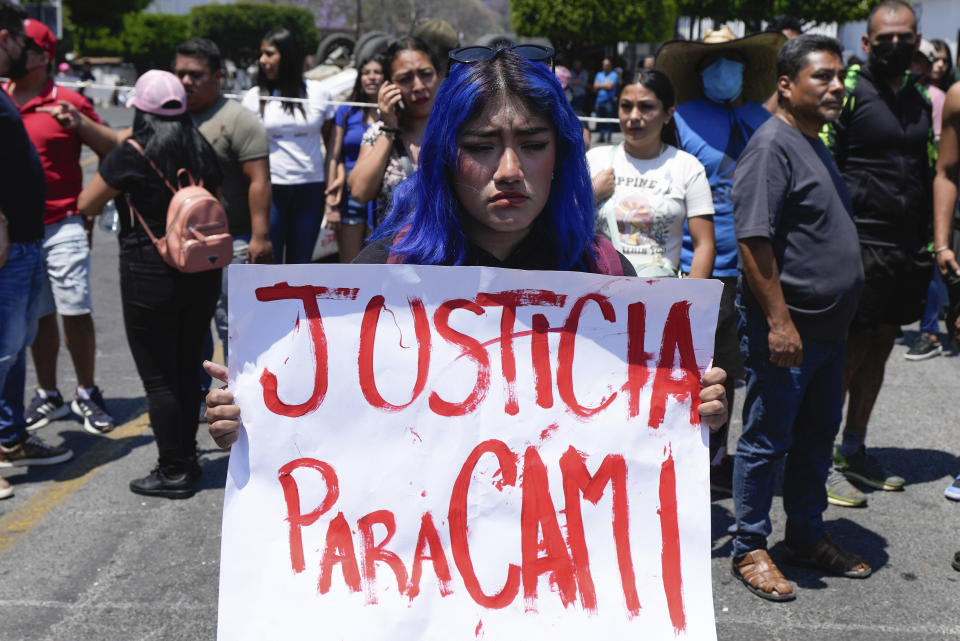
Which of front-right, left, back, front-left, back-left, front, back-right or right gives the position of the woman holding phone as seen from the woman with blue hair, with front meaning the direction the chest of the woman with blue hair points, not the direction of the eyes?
back

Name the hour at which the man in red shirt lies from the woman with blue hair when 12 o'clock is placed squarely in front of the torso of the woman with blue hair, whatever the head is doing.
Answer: The man in red shirt is roughly at 5 o'clock from the woman with blue hair.

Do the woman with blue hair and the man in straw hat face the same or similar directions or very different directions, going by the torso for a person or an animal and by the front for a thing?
same or similar directions

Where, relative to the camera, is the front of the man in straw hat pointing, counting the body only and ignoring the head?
toward the camera

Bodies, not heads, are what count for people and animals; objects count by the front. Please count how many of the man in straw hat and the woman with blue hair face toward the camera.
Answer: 2

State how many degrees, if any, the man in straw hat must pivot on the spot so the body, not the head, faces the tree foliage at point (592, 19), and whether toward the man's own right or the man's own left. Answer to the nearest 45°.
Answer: approximately 180°

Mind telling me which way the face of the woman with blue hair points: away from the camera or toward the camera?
toward the camera

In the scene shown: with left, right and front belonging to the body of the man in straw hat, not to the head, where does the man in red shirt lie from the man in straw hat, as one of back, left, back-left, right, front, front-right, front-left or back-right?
right

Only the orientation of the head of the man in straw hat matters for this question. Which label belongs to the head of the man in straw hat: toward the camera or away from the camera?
toward the camera

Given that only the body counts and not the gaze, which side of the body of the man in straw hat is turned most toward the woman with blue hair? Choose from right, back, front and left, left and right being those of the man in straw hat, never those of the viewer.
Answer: front

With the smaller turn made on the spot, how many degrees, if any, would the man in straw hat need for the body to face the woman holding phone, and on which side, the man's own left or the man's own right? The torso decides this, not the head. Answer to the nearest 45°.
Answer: approximately 45° to the man's own right
